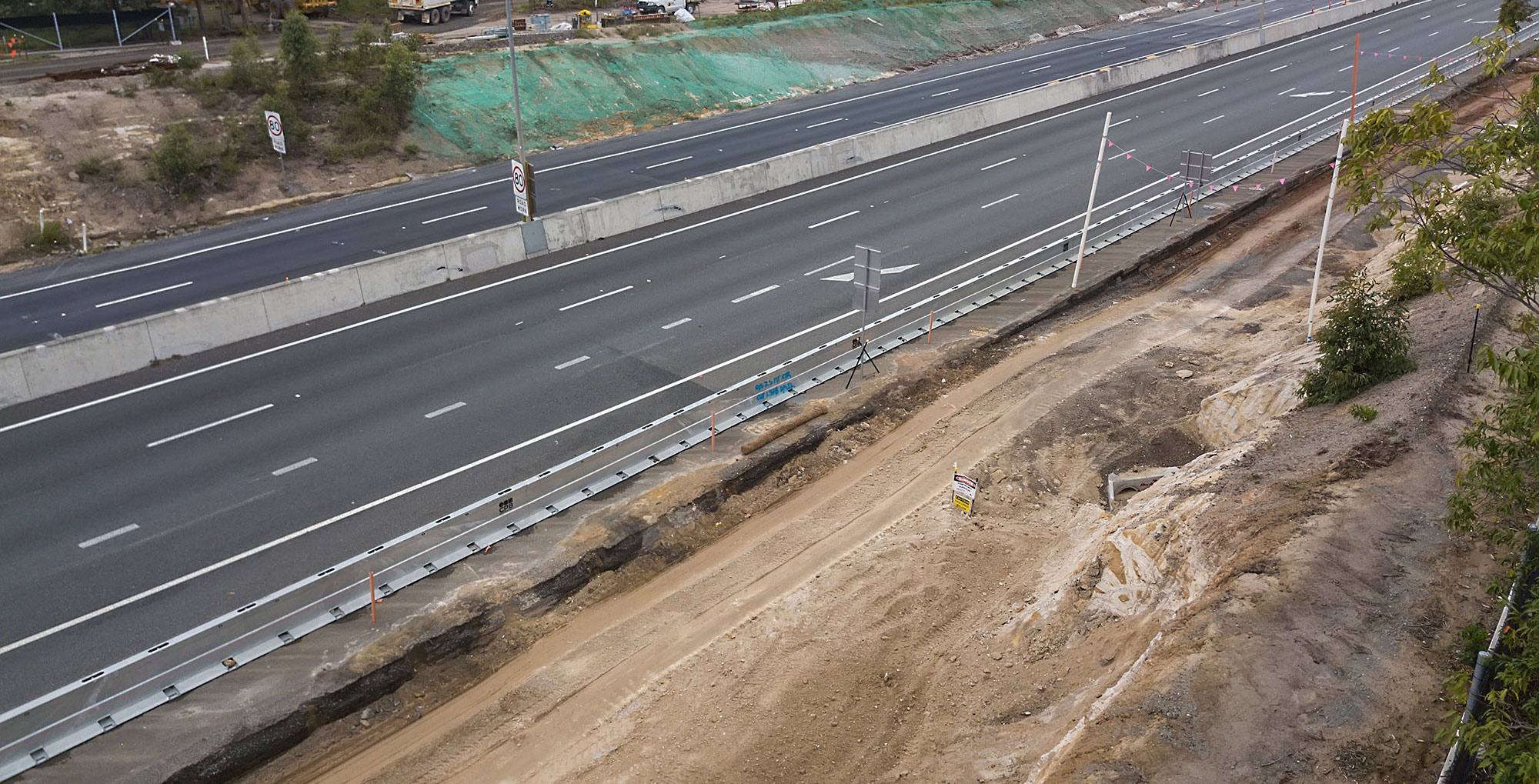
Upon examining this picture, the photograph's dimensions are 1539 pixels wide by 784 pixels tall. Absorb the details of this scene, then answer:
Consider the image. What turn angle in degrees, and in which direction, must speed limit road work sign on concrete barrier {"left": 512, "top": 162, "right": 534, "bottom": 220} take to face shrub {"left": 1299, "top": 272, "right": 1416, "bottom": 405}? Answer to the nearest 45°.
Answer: approximately 90° to its left

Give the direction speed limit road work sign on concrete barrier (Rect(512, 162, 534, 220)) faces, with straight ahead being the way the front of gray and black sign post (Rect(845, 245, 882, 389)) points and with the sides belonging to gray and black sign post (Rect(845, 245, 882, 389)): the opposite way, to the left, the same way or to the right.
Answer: the opposite way

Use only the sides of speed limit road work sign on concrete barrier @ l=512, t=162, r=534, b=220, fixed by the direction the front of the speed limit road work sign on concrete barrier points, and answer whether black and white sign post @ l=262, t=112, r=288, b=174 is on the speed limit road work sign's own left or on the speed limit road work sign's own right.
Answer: on the speed limit road work sign's own right

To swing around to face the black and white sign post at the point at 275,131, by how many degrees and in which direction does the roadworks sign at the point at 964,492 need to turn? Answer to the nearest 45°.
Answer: approximately 90° to its right

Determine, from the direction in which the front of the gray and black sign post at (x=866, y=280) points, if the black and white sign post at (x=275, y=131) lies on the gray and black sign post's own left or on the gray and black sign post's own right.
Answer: on the gray and black sign post's own left

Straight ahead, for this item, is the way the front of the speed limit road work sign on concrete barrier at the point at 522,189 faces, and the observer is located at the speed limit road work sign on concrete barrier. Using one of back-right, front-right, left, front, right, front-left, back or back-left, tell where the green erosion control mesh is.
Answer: back-right

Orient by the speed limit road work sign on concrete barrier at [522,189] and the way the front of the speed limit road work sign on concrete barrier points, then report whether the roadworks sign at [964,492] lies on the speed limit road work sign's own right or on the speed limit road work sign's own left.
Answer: on the speed limit road work sign's own left

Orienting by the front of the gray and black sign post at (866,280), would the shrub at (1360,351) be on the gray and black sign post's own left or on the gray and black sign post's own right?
on the gray and black sign post's own right
